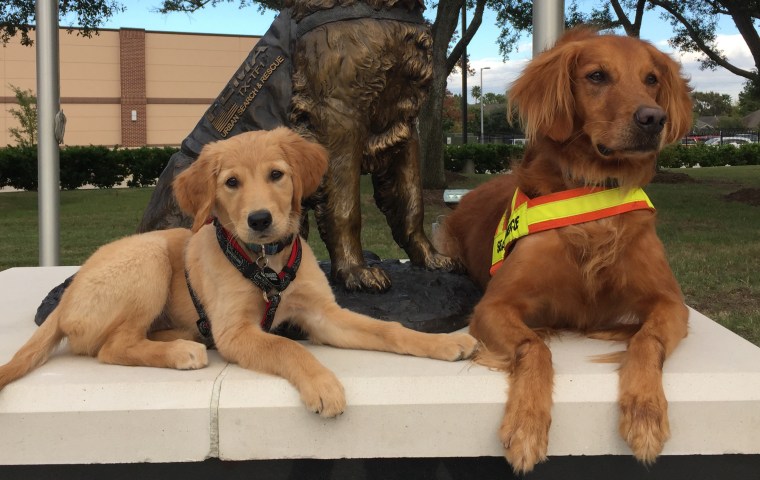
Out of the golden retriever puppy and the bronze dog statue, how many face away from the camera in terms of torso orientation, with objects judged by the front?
0

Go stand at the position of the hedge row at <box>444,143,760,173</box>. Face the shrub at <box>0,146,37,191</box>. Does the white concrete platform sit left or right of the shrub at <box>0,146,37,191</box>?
left

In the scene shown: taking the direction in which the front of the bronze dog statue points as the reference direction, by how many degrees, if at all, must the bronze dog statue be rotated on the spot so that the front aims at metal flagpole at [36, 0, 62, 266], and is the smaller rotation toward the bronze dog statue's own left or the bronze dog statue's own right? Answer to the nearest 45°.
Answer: approximately 180°

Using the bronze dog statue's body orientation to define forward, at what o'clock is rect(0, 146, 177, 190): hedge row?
The hedge row is roughly at 7 o'clock from the bronze dog statue.

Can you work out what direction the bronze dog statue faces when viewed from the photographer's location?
facing the viewer and to the right of the viewer

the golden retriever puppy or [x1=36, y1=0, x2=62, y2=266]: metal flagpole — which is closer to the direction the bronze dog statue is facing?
the golden retriever puppy

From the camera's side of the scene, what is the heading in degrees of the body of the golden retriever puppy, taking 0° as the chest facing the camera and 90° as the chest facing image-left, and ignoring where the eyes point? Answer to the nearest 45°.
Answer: approximately 315°

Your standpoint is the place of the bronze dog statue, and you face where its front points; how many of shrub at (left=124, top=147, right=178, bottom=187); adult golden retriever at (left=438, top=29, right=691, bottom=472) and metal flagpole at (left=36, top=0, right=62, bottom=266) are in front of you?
1
